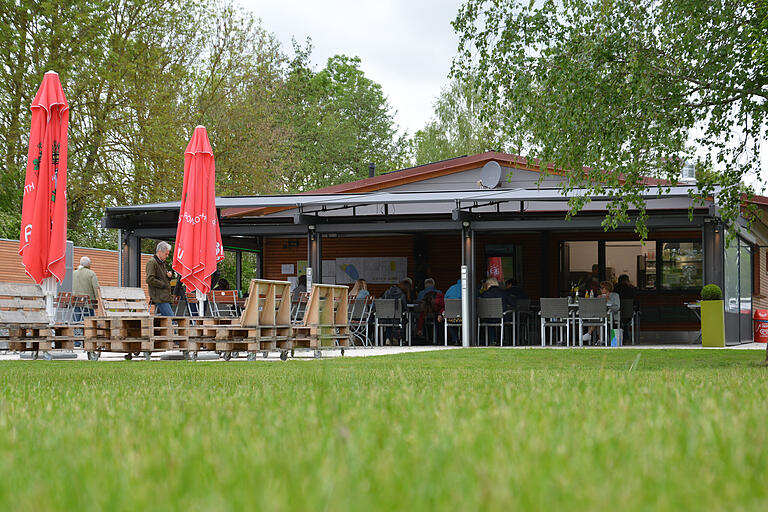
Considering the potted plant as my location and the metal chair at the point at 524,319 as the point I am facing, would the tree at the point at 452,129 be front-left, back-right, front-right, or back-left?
front-right

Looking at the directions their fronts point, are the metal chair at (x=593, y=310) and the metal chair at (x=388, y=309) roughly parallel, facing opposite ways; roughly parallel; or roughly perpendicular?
roughly parallel

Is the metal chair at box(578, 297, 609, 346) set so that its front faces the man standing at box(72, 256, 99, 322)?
no

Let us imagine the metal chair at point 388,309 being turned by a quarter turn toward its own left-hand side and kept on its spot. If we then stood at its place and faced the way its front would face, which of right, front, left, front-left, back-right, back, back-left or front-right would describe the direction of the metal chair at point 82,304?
front-left

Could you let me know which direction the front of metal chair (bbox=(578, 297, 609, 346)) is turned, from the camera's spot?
facing away from the viewer

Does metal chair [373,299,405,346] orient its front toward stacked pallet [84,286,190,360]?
no

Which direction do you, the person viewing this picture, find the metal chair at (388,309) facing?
facing away from the viewer

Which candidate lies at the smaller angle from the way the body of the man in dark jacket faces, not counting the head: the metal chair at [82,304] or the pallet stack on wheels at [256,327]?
the pallet stack on wheels

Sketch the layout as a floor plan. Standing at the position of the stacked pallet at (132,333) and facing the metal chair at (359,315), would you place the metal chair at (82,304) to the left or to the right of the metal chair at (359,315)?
left

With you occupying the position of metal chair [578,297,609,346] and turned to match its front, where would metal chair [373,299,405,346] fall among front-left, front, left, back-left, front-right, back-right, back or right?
left

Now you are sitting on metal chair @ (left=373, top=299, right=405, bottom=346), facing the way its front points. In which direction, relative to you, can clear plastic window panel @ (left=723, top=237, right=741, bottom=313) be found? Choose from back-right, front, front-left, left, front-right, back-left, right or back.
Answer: right

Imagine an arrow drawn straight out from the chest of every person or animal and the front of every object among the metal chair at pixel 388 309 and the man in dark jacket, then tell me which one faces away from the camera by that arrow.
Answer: the metal chair

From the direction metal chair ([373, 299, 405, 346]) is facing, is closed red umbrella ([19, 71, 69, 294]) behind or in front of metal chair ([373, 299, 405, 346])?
behind

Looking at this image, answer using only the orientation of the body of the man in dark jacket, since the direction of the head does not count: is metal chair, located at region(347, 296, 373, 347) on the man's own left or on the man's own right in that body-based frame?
on the man's own left

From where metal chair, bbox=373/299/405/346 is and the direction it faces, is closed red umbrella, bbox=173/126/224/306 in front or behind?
behind
